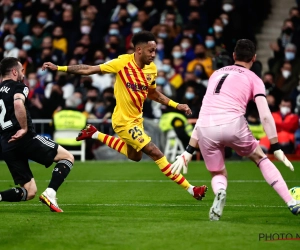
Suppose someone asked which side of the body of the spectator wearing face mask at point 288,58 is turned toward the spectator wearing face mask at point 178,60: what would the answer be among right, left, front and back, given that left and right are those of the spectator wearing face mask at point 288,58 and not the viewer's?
right

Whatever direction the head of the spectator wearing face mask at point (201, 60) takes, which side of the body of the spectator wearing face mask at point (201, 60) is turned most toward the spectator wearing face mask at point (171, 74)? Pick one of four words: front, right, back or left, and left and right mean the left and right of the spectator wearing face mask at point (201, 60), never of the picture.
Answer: right

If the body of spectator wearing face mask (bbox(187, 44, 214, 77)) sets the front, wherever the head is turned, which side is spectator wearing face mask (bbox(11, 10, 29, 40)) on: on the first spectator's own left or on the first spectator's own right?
on the first spectator's own right

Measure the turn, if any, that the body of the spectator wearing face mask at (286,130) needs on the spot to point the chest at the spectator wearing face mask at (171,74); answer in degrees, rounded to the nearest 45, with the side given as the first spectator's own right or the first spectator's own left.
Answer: approximately 135° to the first spectator's own right

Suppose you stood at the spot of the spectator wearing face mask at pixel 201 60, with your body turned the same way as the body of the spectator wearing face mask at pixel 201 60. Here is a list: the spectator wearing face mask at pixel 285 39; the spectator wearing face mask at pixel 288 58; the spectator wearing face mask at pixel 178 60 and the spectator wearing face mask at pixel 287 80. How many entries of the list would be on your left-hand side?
3

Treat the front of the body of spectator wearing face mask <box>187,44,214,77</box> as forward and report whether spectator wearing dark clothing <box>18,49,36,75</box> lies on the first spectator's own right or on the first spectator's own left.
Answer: on the first spectator's own right

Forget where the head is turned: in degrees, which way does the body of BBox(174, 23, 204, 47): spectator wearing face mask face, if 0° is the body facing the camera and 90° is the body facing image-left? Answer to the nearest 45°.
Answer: approximately 0°
